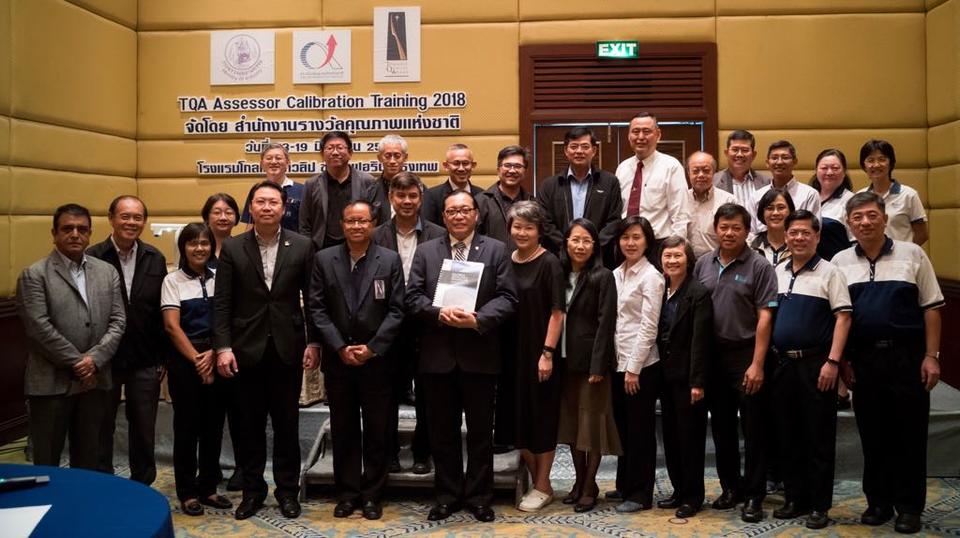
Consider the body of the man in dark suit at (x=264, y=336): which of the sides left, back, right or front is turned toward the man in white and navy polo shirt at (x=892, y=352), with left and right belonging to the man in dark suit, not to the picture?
left

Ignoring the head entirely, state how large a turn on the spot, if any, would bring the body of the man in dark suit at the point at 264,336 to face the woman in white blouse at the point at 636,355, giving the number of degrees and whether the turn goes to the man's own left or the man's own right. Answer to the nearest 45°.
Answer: approximately 90° to the man's own left

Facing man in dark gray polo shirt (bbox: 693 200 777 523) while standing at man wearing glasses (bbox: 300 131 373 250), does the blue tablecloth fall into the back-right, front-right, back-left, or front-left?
front-right

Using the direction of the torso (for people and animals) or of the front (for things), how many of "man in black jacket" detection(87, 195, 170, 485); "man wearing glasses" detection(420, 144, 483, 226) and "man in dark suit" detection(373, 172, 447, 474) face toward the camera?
3

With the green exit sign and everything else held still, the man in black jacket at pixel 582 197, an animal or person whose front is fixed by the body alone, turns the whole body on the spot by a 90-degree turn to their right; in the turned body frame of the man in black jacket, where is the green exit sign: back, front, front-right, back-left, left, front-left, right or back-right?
right

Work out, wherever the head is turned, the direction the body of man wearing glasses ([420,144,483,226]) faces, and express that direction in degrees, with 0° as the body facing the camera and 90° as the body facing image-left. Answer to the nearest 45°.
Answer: approximately 0°

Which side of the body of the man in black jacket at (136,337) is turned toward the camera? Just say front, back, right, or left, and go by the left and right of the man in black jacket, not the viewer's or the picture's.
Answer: front

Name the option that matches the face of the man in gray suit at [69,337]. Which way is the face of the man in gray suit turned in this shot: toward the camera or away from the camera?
toward the camera

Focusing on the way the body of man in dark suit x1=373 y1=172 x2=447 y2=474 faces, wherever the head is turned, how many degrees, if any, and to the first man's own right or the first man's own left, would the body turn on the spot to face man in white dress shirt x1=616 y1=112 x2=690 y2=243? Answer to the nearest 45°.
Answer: approximately 90° to the first man's own left

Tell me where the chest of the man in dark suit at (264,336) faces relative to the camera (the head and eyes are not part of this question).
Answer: toward the camera

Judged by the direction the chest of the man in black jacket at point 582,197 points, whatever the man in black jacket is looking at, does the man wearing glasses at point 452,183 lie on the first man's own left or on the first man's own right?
on the first man's own right

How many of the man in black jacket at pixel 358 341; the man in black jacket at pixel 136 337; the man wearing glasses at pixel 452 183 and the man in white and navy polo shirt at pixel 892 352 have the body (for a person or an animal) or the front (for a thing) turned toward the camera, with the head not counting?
4

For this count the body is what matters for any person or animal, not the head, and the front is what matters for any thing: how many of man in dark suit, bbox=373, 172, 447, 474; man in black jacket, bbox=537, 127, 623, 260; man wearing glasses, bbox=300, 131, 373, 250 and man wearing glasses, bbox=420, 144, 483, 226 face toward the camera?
4
